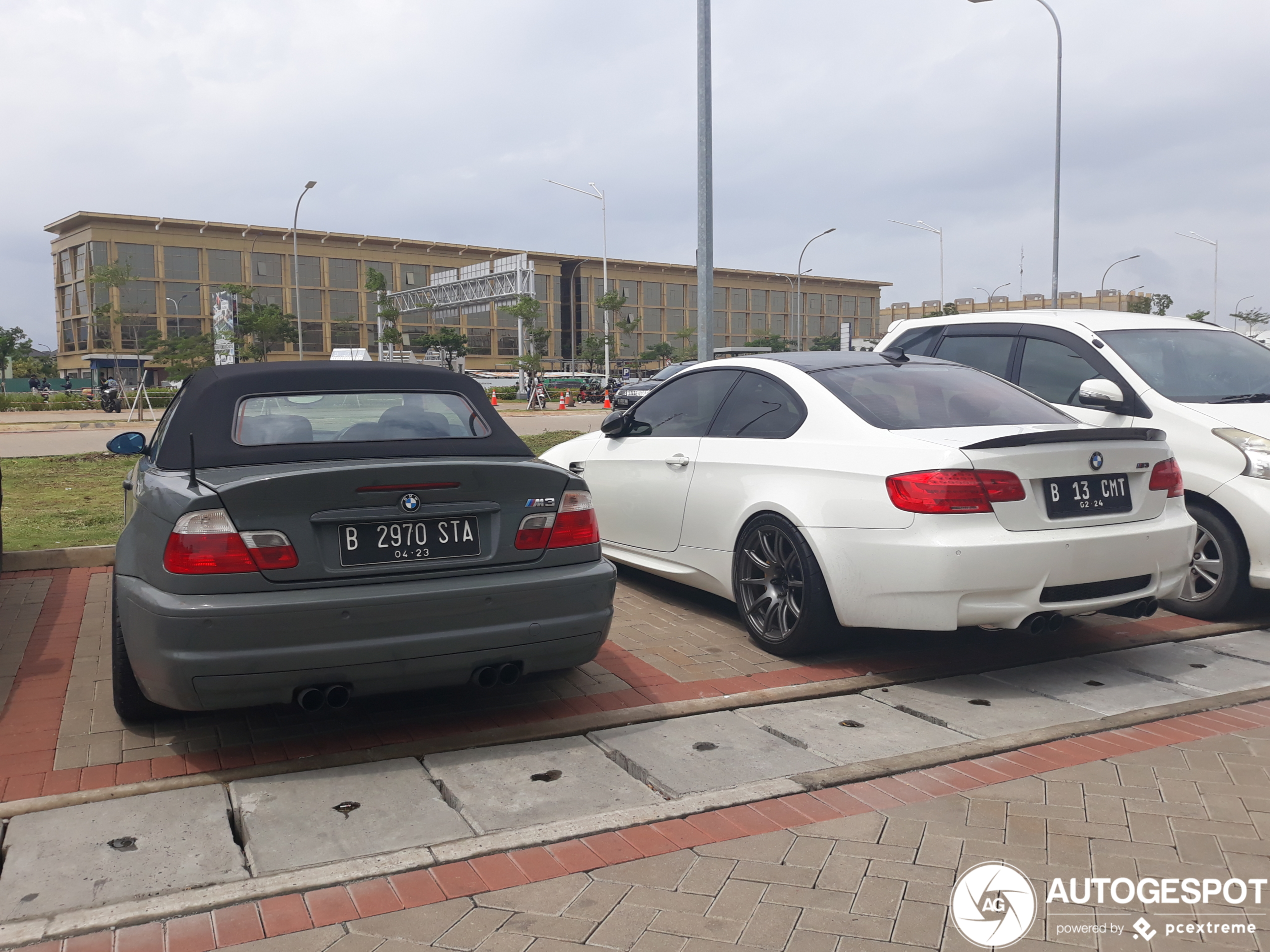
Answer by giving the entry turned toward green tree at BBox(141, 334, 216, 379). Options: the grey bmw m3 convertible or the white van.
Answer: the grey bmw m3 convertible

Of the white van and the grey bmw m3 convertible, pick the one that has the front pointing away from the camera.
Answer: the grey bmw m3 convertible

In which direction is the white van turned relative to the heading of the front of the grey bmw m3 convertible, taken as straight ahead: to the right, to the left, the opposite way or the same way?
the opposite way

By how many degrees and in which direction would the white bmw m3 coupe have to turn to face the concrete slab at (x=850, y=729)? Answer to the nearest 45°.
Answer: approximately 135° to its left

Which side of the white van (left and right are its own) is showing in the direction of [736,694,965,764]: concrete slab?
right

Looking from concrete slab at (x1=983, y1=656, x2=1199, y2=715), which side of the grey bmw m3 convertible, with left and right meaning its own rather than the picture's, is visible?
right

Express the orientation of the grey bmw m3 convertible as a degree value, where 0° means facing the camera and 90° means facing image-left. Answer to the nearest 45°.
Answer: approximately 180°

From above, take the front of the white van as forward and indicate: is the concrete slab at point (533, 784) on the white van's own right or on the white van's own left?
on the white van's own right

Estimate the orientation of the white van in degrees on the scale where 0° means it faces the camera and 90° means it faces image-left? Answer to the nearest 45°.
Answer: approximately 315°

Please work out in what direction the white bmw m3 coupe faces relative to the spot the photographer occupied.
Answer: facing away from the viewer and to the left of the viewer

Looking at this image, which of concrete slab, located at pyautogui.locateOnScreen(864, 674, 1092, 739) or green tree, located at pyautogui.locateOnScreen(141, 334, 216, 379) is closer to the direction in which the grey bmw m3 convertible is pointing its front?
the green tree
